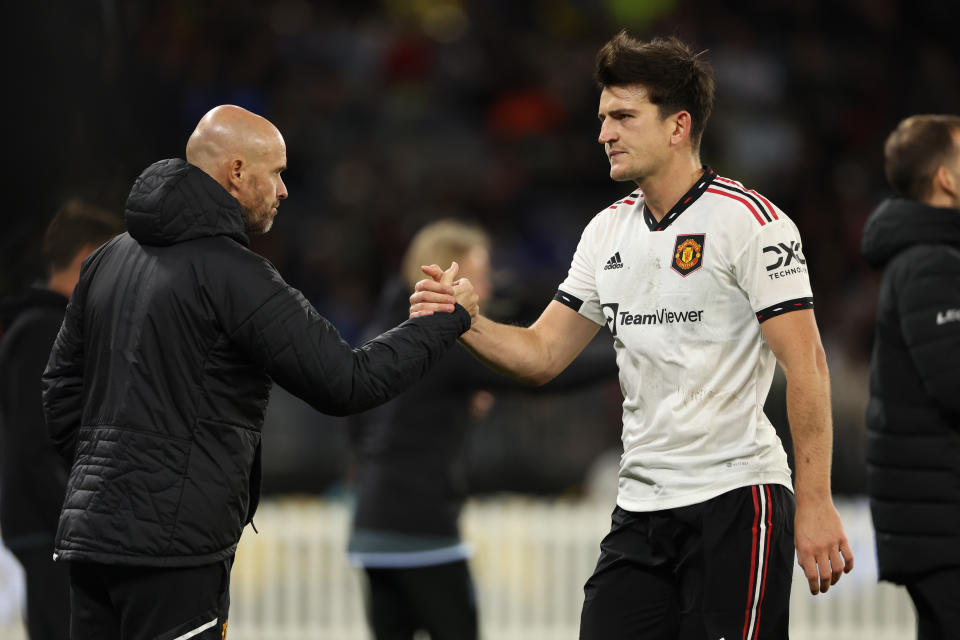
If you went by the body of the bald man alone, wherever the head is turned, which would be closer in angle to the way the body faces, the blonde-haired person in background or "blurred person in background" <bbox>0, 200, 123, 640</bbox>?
the blonde-haired person in background

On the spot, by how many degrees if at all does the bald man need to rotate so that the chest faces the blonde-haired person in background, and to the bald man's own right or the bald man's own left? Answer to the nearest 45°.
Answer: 0° — they already face them

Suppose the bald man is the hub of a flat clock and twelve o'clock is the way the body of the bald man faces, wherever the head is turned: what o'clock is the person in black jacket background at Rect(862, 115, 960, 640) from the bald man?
The person in black jacket background is roughly at 1 o'clock from the bald man.

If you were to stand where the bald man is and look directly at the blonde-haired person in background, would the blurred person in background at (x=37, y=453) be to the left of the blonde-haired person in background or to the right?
left

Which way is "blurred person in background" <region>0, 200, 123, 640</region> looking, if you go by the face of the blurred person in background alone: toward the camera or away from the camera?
away from the camera

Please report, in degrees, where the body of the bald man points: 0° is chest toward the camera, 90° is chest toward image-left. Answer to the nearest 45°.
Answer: approximately 225°

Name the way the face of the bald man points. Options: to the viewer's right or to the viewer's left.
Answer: to the viewer's right

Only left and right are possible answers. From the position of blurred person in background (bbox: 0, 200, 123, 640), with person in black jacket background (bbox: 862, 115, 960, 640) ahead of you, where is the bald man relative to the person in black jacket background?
right

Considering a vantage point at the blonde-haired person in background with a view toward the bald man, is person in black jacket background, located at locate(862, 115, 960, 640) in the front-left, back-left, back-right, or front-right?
front-left

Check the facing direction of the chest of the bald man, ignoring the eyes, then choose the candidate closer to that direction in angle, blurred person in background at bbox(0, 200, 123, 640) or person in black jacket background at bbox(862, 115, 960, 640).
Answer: the person in black jacket background

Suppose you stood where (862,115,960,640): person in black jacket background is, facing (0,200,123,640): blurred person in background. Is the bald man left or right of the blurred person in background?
left
